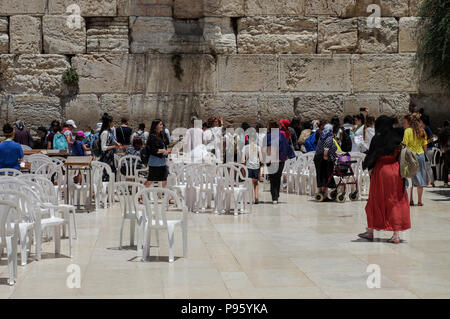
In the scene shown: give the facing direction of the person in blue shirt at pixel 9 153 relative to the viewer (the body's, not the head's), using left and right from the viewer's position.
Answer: facing away from the viewer

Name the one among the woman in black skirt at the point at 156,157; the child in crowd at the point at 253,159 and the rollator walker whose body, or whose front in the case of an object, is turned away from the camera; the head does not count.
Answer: the child in crowd

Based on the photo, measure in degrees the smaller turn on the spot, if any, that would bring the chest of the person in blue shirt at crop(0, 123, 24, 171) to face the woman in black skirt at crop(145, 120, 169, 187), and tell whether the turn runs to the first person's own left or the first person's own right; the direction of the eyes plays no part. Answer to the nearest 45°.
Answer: approximately 90° to the first person's own right

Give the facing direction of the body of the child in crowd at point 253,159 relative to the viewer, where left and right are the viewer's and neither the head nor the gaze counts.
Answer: facing away from the viewer

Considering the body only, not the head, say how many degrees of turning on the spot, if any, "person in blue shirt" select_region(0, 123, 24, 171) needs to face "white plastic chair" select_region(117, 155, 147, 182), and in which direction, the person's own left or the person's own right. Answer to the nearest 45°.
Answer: approximately 45° to the person's own right

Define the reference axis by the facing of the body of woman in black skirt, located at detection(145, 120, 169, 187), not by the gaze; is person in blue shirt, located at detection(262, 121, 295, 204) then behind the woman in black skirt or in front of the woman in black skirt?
in front
